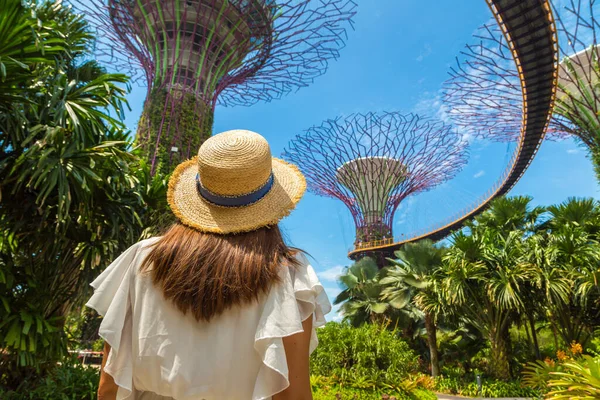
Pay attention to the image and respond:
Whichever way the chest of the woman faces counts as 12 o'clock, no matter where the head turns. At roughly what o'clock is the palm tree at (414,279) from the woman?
The palm tree is roughly at 1 o'clock from the woman.

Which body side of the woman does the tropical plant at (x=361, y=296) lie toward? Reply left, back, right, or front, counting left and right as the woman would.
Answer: front

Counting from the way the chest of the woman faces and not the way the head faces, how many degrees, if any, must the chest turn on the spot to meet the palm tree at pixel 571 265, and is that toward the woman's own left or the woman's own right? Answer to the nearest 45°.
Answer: approximately 45° to the woman's own right

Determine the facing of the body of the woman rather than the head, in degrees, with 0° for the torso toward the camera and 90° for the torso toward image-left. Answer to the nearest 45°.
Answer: approximately 180°

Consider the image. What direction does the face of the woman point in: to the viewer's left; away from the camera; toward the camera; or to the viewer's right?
away from the camera

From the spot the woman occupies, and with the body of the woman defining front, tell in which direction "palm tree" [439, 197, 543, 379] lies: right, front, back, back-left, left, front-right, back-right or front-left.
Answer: front-right
